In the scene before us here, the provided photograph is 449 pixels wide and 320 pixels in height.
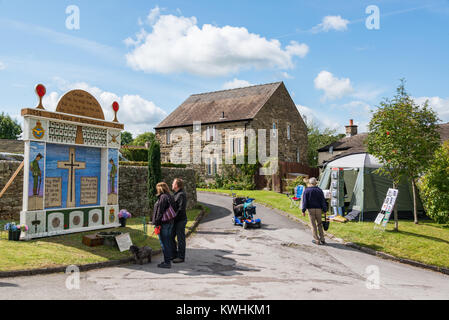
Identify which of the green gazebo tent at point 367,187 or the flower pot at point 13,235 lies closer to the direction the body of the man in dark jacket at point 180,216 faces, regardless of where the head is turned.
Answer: the flower pot

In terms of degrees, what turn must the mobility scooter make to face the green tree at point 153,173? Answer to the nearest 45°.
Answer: approximately 135° to its right

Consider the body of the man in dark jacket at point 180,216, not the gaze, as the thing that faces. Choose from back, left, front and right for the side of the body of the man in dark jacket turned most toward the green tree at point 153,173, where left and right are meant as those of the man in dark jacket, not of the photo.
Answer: right

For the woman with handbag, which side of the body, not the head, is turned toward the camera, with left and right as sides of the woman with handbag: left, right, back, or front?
left

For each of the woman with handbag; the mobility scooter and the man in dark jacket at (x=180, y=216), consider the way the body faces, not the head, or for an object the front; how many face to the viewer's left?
2

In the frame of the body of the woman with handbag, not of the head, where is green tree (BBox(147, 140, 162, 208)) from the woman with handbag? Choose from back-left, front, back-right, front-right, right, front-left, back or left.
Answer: right

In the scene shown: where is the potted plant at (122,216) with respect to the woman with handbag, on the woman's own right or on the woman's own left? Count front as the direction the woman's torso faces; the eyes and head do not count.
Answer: on the woman's own right

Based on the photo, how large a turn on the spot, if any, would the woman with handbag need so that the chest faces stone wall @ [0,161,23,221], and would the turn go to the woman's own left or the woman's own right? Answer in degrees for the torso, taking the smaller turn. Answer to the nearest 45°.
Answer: approximately 45° to the woman's own right

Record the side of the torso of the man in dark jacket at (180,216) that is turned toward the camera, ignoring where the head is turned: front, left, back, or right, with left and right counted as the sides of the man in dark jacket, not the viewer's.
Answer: left

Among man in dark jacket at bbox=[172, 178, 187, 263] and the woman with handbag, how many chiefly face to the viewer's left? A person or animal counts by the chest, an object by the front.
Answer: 2

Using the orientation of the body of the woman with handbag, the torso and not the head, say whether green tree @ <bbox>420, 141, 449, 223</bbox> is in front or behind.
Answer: behind

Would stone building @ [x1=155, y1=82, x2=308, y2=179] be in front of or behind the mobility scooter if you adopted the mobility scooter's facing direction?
behind
